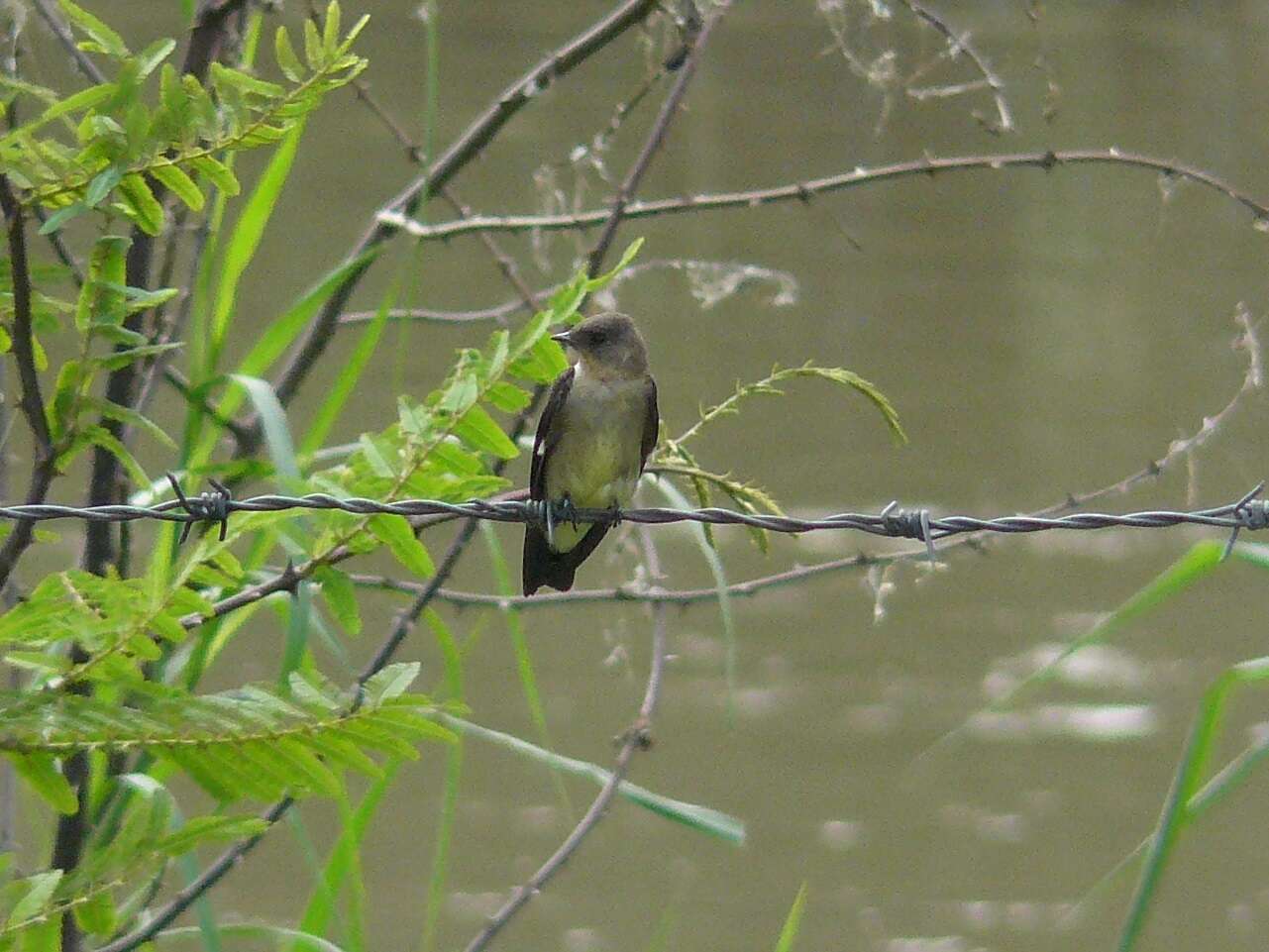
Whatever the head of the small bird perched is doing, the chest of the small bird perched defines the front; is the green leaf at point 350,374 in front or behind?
in front

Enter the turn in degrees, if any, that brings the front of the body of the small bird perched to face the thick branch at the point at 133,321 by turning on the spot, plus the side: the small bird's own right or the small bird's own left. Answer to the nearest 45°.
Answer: approximately 45° to the small bird's own right

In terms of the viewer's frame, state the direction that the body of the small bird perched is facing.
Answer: toward the camera

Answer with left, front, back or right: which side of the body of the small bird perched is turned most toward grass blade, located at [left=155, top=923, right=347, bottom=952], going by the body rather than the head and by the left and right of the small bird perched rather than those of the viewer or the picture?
front

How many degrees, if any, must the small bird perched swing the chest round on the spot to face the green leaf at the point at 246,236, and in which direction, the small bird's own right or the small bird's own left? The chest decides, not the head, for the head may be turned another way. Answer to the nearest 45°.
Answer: approximately 45° to the small bird's own right
